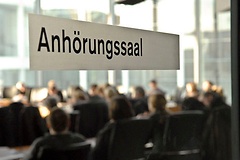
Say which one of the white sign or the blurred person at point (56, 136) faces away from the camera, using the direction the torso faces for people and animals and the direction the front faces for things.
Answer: the blurred person

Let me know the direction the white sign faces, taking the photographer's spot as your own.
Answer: facing the viewer and to the right of the viewer

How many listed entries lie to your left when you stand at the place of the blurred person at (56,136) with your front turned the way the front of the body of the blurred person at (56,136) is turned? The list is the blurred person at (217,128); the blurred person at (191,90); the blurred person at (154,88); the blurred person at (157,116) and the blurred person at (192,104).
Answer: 0

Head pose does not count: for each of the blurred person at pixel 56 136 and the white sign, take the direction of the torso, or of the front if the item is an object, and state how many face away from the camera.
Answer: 1

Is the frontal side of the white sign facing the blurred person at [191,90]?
no

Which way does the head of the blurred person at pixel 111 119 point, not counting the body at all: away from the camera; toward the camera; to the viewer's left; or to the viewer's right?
away from the camera

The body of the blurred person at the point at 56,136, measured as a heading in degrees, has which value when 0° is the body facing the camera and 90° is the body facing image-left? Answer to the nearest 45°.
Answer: approximately 180°

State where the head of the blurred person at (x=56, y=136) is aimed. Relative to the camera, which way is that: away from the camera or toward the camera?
away from the camera
